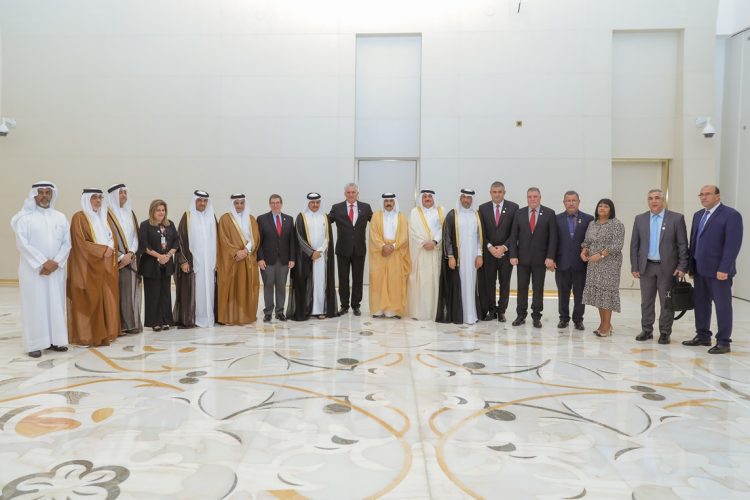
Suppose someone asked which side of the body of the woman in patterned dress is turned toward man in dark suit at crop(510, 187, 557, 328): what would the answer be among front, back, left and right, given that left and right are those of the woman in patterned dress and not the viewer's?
right

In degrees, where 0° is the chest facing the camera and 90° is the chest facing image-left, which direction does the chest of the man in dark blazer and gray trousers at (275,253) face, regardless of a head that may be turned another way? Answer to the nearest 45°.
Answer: approximately 0°

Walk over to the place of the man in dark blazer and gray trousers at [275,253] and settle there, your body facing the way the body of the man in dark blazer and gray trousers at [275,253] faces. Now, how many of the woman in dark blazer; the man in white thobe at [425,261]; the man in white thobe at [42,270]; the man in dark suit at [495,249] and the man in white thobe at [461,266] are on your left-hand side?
3

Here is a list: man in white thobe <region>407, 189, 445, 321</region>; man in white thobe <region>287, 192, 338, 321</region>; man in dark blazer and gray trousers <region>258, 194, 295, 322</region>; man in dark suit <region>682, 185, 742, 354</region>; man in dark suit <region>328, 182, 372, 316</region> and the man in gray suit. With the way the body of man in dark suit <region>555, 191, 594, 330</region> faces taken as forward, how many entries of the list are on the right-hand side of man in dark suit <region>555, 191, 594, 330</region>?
4

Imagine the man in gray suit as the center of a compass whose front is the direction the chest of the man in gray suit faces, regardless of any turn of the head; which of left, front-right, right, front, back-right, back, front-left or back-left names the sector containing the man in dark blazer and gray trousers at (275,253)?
right

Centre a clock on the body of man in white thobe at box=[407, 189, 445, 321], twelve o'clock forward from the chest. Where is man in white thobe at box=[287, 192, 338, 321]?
man in white thobe at box=[287, 192, 338, 321] is roughly at 3 o'clock from man in white thobe at box=[407, 189, 445, 321].

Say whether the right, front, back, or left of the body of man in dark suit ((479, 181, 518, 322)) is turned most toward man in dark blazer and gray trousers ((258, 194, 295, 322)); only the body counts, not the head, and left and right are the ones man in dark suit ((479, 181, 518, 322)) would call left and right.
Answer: right

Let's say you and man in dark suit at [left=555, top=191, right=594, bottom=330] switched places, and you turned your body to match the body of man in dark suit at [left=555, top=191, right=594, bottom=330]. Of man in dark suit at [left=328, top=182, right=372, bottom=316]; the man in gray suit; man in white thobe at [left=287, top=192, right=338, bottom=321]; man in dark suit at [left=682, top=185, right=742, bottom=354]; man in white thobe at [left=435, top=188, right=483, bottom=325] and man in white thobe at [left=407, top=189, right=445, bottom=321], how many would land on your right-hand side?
4
